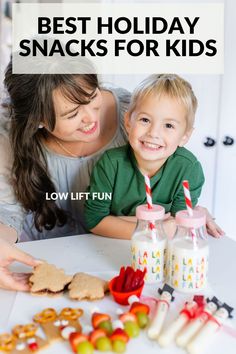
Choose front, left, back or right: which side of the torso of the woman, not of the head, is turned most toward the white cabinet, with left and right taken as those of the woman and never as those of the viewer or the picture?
left

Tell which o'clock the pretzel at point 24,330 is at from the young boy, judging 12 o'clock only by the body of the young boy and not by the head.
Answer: The pretzel is roughly at 1 o'clock from the young boy.

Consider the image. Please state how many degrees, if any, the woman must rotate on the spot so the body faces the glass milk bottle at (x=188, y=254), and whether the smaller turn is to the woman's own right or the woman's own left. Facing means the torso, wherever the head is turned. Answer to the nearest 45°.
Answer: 0° — they already face it

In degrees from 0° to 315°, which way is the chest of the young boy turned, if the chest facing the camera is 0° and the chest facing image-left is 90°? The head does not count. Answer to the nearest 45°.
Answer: approximately 0°

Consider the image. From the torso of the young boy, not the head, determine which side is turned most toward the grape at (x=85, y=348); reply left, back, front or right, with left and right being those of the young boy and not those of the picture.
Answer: front

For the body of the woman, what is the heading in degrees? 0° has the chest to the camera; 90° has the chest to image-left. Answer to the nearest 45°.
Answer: approximately 315°

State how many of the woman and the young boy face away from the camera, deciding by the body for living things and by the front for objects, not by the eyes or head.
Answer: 0

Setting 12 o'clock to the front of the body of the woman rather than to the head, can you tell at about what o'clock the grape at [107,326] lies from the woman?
The grape is roughly at 1 o'clock from the woman.

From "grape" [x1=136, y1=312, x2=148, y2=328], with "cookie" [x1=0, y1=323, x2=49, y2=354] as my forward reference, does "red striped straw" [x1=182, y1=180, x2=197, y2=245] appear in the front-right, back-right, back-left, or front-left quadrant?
back-right

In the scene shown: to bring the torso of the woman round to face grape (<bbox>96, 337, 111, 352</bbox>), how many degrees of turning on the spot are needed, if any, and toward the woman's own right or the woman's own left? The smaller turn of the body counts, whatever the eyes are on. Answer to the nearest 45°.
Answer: approximately 45° to the woman's own right
